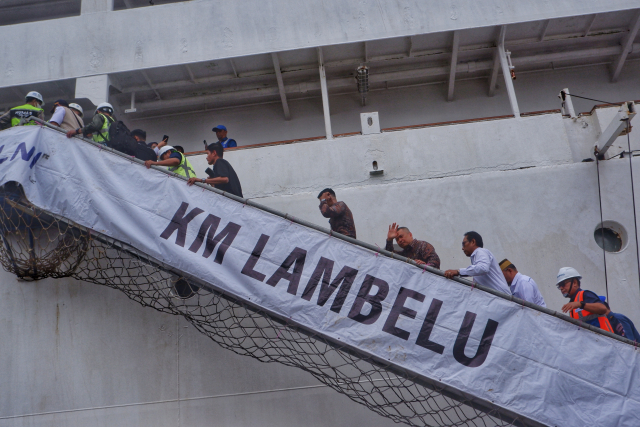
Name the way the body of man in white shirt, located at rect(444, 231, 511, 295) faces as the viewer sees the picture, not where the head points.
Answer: to the viewer's left

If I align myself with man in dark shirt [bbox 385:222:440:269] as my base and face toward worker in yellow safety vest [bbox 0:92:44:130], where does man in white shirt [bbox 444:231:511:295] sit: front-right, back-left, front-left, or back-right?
back-left

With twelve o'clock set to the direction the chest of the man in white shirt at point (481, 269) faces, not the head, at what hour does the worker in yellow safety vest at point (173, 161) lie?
The worker in yellow safety vest is roughly at 12 o'clock from the man in white shirt.

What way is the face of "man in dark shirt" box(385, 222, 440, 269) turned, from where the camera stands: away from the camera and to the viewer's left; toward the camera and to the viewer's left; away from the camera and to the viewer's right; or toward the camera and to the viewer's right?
toward the camera and to the viewer's left
